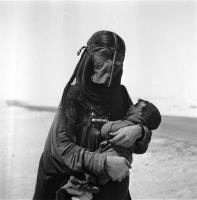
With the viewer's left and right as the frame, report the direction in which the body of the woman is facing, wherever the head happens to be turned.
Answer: facing the viewer and to the right of the viewer
